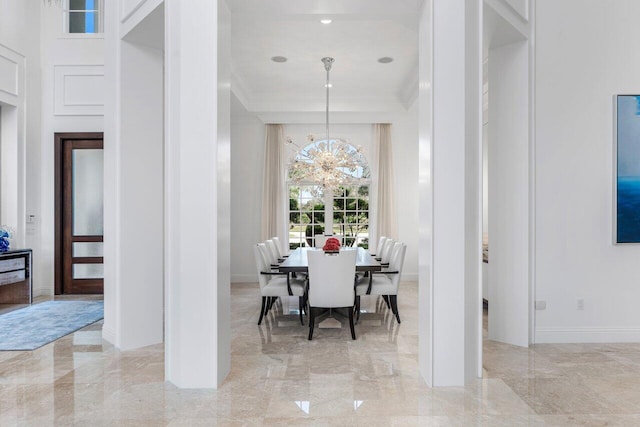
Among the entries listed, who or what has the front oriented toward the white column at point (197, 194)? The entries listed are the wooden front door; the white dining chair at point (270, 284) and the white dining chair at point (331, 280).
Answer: the wooden front door

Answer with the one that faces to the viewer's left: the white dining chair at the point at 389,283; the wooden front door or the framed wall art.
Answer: the white dining chair

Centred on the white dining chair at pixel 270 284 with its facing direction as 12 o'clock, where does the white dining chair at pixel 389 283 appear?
the white dining chair at pixel 389 283 is roughly at 12 o'clock from the white dining chair at pixel 270 284.

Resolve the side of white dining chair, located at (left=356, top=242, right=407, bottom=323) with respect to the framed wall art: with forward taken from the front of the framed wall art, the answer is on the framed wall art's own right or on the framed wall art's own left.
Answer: on the framed wall art's own right

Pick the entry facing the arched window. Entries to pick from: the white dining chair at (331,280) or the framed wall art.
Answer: the white dining chair

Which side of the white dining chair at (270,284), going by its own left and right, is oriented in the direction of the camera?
right

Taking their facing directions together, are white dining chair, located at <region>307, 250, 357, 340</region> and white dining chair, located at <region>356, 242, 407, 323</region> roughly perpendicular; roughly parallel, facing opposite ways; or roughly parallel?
roughly perpendicular

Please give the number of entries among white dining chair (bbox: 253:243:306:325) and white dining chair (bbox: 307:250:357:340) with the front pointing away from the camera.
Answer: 1

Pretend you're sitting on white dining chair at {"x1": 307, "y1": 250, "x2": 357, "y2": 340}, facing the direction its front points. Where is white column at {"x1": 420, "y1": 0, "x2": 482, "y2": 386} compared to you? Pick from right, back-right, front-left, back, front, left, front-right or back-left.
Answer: back-right

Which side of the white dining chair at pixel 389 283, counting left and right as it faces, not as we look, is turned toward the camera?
left

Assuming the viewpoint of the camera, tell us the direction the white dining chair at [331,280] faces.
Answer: facing away from the viewer

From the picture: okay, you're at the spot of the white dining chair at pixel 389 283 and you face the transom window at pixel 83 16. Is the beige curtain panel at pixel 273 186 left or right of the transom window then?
right

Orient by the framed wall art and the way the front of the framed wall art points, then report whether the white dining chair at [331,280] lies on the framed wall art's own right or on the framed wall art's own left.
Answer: on the framed wall art's own right
